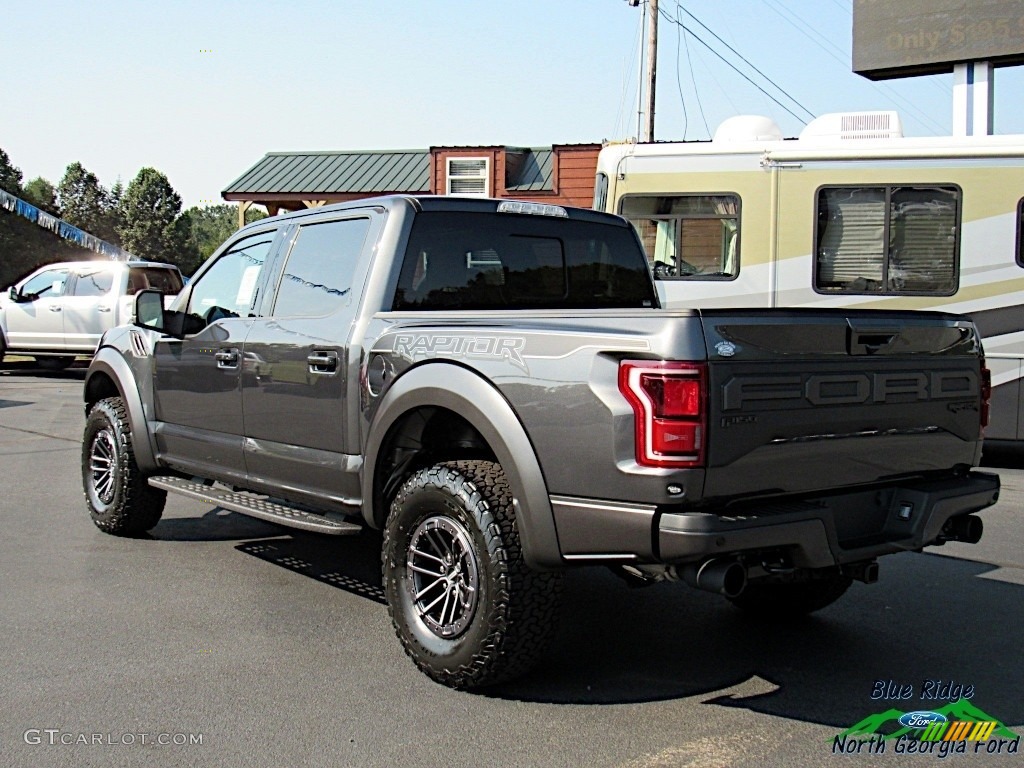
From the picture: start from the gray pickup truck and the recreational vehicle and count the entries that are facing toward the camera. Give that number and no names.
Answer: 0

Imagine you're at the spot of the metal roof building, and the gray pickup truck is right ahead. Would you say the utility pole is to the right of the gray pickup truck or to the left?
left

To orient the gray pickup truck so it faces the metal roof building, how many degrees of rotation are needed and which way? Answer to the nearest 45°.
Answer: approximately 45° to its right

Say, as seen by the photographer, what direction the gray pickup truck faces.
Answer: facing away from the viewer and to the left of the viewer

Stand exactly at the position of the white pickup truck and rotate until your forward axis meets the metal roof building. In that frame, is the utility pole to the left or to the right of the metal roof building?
right

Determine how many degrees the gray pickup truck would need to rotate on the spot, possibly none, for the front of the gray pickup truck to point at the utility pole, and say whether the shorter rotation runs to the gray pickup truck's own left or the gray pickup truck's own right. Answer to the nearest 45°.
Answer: approximately 45° to the gray pickup truck's own right

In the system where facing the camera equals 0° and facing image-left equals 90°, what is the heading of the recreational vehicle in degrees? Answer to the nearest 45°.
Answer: approximately 90°

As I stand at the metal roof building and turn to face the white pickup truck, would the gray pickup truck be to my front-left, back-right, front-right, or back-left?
front-left
